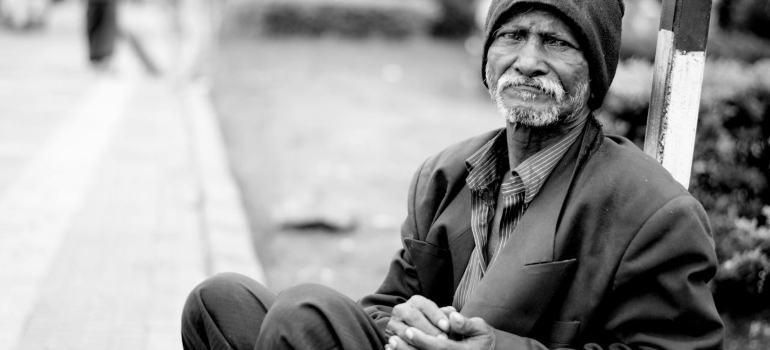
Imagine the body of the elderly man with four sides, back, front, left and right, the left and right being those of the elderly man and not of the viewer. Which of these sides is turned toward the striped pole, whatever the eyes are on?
back

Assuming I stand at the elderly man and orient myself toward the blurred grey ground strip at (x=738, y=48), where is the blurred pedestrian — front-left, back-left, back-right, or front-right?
front-left

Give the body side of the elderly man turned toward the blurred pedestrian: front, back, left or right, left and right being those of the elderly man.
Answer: right

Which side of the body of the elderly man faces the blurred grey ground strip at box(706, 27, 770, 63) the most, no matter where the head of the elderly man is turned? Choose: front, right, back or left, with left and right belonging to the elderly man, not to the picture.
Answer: back

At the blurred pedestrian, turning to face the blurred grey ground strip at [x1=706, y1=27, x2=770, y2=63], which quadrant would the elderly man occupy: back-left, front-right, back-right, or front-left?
front-right

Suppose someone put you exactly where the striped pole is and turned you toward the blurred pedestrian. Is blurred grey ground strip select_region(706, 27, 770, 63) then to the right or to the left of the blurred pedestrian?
right
